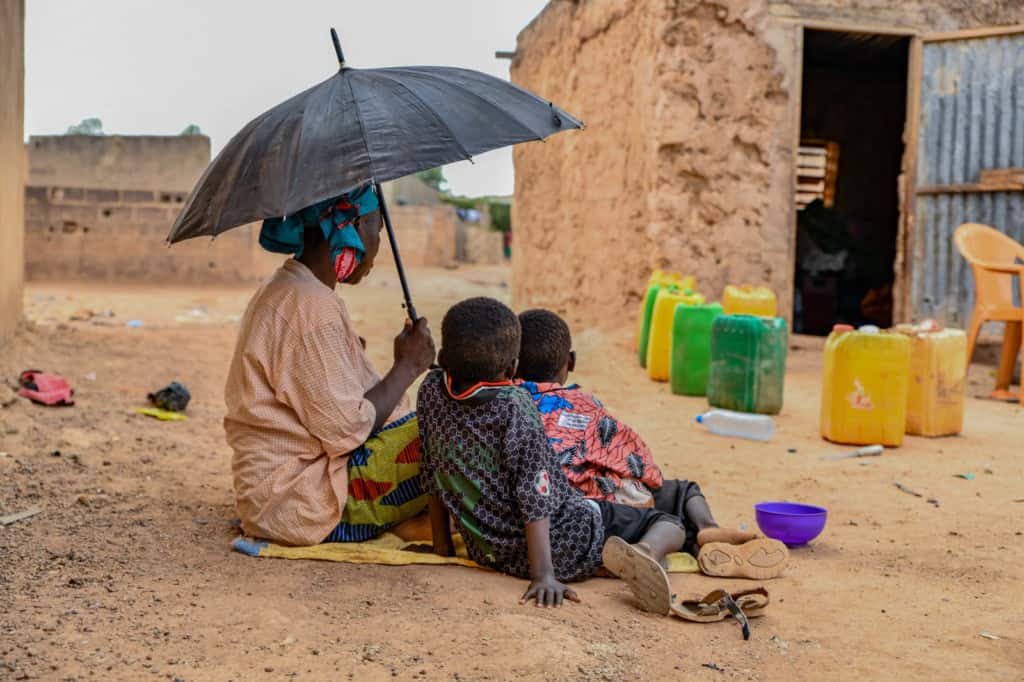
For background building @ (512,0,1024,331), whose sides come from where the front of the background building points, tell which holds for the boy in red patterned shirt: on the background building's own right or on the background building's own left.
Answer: on the background building's own right

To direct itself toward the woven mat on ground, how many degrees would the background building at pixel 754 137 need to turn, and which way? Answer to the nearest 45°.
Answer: approximately 45° to its right

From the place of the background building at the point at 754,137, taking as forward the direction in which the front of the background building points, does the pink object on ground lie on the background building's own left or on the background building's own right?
on the background building's own right

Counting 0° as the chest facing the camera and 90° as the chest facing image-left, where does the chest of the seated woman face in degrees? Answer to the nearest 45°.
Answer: approximately 225°

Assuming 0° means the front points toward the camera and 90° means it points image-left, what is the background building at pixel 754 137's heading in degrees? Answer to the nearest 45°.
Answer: approximately 315°

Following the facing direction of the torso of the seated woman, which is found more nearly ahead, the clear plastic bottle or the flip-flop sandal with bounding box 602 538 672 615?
the clear plastic bottle

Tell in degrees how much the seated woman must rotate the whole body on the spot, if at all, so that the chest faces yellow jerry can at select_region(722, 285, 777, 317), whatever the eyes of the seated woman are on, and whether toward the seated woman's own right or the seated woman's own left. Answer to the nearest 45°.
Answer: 0° — they already face it

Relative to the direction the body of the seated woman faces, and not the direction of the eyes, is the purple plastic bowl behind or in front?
in front

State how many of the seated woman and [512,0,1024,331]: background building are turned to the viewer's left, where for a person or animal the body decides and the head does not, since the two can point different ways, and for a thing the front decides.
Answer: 0

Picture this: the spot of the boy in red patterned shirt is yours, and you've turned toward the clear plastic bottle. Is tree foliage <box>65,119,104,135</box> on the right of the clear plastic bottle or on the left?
left

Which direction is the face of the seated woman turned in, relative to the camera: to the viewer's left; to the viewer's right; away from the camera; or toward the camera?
to the viewer's right

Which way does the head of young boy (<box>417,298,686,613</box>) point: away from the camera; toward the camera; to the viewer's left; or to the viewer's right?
away from the camera

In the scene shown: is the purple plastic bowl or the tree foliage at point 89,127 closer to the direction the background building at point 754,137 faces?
the purple plastic bowl
